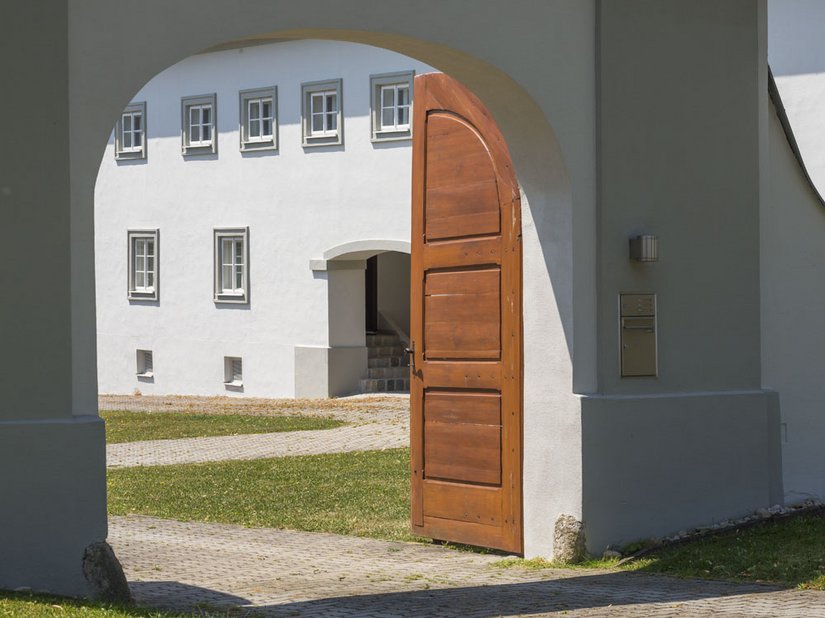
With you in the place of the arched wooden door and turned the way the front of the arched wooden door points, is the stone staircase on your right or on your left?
on your right

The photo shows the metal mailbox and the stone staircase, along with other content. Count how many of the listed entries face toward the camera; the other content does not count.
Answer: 2

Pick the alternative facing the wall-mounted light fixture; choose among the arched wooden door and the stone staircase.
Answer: the stone staircase

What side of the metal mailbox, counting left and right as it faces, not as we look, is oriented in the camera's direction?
front

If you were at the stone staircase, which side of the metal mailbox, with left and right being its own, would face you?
back

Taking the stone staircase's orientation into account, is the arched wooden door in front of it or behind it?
in front

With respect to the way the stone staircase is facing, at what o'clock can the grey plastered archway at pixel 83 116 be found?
The grey plastered archway is roughly at 12 o'clock from the stone staircase.

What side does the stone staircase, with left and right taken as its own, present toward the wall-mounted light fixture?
front

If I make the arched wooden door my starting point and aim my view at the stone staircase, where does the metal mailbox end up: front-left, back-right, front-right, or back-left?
back-right

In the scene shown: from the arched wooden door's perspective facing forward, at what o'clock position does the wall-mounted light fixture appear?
The wall-mounted light fixture is roughly at 8 o'clock from the arched wooden door.

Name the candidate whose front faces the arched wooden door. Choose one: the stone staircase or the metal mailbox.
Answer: the stone staircase

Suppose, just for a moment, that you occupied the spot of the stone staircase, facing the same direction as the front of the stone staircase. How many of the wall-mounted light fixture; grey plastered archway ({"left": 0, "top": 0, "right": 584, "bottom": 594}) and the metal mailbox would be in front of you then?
3

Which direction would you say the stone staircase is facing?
toward the camera
